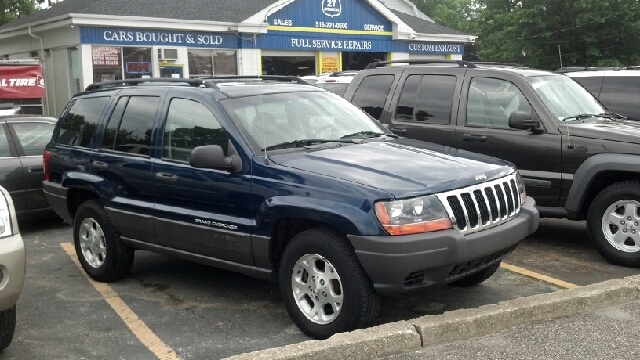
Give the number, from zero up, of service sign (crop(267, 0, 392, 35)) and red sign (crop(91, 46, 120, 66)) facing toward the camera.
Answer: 2

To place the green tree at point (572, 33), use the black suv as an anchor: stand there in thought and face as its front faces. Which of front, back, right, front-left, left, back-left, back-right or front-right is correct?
back-left

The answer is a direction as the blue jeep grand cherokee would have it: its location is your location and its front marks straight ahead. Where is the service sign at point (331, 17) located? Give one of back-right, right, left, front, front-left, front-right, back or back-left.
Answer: back-left

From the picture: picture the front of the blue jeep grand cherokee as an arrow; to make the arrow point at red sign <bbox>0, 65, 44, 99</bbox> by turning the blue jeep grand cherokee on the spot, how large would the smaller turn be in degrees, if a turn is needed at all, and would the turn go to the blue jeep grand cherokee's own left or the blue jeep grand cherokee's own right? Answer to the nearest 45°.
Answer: approximately 180°

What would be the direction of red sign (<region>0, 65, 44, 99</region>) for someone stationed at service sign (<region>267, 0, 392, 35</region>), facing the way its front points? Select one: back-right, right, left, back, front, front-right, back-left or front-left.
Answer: front-right

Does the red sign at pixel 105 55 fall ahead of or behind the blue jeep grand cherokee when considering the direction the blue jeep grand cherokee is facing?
behind

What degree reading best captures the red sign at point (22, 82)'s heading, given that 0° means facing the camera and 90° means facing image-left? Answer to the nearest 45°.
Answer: approximately 0°

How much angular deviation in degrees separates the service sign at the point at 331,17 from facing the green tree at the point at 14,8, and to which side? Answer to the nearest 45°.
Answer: approximately 90° to its right

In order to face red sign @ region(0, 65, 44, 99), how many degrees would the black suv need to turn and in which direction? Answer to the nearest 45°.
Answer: approximately 180°

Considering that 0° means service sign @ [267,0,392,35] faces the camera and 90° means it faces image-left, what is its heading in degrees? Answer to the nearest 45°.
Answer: approximately 0°

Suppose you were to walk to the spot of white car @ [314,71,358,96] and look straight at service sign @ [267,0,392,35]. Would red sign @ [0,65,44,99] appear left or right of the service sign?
left

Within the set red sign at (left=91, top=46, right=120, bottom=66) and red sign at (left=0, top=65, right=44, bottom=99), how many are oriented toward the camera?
2

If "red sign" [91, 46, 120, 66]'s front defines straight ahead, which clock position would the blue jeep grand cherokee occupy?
The blue jeep grand cherokee is roughly at 12 o'clock from the red sign.

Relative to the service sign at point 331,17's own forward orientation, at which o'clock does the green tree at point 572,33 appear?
The green tree is roughly at 8 o'clock from the service sign.
